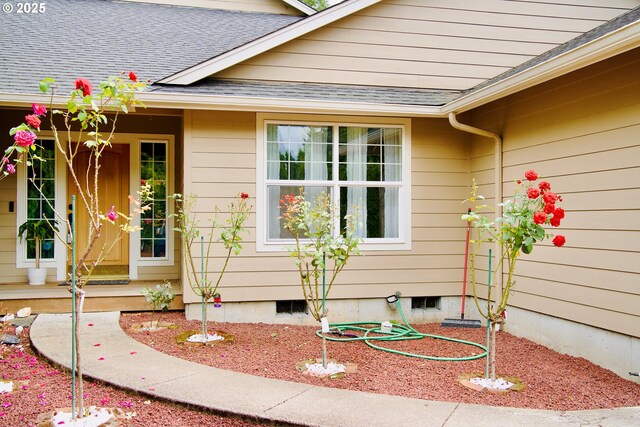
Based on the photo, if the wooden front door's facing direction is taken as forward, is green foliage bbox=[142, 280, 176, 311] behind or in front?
in front

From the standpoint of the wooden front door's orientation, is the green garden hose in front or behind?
in front

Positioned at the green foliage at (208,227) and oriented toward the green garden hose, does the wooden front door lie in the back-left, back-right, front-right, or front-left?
back-left

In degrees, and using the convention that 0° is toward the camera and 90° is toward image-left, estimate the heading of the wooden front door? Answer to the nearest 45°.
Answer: approximately 0°
